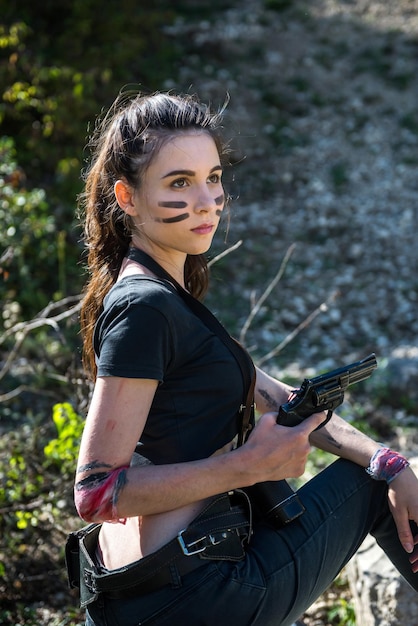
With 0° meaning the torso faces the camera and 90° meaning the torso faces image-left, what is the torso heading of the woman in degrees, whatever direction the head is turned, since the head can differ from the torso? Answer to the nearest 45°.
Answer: approximately 270°

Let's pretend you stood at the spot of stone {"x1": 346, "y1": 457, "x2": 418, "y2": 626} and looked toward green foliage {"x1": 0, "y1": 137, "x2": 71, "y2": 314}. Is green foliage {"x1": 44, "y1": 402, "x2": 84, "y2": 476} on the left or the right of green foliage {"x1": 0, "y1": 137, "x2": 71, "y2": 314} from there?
left

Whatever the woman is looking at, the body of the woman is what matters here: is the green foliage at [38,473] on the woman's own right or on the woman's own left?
on the woman's own left

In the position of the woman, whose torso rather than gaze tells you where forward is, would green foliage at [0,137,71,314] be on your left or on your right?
on your left

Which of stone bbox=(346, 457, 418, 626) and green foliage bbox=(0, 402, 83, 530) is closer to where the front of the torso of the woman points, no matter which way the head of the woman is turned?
the stone

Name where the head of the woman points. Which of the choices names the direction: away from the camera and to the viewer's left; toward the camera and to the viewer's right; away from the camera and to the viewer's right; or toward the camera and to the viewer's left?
toward the camera and to the viewer's right

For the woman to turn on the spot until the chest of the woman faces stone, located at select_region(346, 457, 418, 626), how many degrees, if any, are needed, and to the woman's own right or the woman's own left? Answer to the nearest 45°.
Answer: approximately 45° to the woman's own left

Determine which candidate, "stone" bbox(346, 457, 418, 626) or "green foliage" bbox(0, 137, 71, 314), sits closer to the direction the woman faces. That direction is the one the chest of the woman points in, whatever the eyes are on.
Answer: the stone
